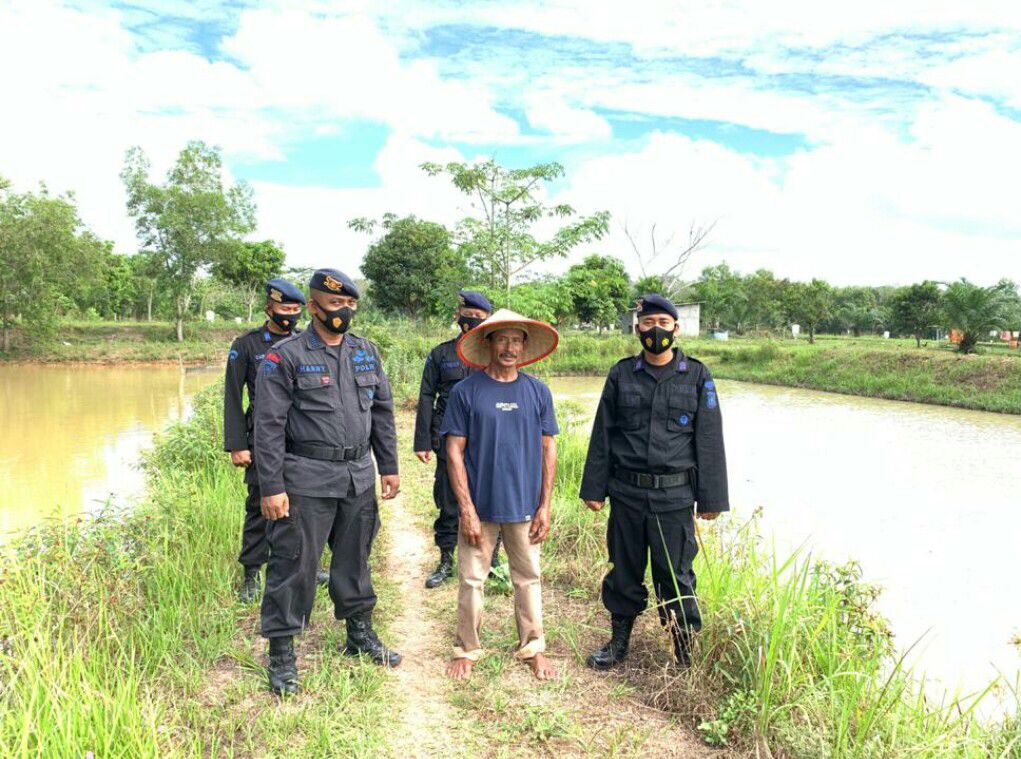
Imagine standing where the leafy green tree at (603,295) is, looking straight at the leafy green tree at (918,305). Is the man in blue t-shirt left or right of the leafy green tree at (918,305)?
right

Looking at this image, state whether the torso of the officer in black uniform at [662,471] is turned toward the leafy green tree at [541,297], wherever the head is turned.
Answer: no

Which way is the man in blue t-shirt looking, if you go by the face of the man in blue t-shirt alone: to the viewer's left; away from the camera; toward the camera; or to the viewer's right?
toward the camera

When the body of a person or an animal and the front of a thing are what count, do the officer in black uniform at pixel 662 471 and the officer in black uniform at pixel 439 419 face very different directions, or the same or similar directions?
same or similar directions

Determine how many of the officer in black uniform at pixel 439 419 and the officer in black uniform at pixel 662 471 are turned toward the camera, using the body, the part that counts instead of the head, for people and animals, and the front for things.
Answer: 2

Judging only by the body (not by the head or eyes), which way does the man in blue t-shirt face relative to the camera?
toward the camera

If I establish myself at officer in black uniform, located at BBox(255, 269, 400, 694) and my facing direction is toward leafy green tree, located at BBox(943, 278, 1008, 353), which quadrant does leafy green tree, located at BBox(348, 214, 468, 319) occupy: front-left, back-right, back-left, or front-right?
front-left

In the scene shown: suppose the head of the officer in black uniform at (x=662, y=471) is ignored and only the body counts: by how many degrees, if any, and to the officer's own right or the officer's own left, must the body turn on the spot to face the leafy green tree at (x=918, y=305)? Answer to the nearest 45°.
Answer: approximately 180°

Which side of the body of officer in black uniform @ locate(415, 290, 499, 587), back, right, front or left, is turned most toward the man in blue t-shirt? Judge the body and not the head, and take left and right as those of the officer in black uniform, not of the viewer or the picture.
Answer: front

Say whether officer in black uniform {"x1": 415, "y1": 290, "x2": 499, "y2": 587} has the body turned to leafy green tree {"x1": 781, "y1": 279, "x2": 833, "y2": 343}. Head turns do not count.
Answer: no

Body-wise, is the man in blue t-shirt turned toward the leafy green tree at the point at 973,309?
no

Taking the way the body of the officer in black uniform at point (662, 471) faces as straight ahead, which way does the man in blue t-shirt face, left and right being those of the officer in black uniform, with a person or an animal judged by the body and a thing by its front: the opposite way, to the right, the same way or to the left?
the same way

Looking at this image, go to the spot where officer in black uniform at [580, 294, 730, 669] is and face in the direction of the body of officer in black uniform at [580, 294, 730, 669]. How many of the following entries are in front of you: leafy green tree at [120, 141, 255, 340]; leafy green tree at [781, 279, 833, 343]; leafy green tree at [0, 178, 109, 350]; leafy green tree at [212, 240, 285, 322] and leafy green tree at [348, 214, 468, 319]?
0

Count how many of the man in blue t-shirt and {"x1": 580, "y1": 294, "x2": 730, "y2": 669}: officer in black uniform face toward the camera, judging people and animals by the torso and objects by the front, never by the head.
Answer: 2

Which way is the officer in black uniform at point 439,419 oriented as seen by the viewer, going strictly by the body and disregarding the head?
toward the camera
